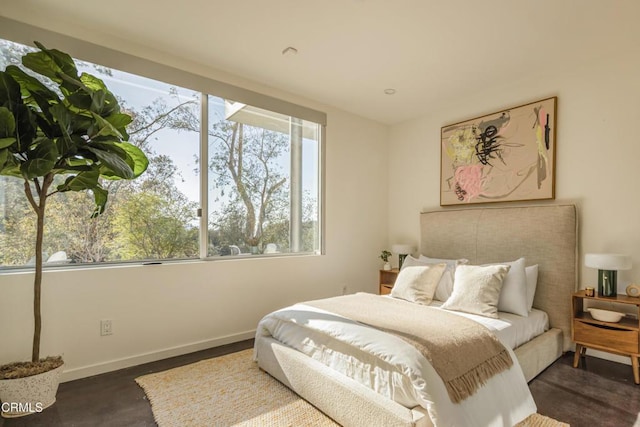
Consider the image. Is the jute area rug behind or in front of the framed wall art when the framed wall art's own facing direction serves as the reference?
in front

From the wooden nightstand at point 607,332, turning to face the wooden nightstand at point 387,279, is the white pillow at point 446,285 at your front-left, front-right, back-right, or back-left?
front-left

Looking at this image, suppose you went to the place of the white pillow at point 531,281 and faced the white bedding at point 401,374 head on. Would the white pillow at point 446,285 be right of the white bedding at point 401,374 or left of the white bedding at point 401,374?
right

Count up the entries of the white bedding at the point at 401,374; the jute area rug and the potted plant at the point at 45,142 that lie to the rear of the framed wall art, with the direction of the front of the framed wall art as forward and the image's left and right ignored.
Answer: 0

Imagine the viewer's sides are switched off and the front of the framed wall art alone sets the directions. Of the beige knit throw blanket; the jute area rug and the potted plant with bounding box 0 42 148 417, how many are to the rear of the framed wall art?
0

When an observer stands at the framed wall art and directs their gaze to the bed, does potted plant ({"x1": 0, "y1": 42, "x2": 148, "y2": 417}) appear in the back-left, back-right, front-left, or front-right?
front-right

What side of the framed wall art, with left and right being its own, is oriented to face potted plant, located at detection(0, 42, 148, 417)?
front

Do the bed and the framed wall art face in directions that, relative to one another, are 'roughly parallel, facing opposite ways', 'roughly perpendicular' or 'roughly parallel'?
roughly parallel

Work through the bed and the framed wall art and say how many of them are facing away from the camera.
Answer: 0

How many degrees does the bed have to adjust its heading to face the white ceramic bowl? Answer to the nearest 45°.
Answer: approximately 135° to its left

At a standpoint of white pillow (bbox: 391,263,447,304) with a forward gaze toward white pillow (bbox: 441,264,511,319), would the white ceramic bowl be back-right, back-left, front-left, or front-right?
front-left

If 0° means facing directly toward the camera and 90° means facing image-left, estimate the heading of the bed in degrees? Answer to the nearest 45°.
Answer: approximately 45°
